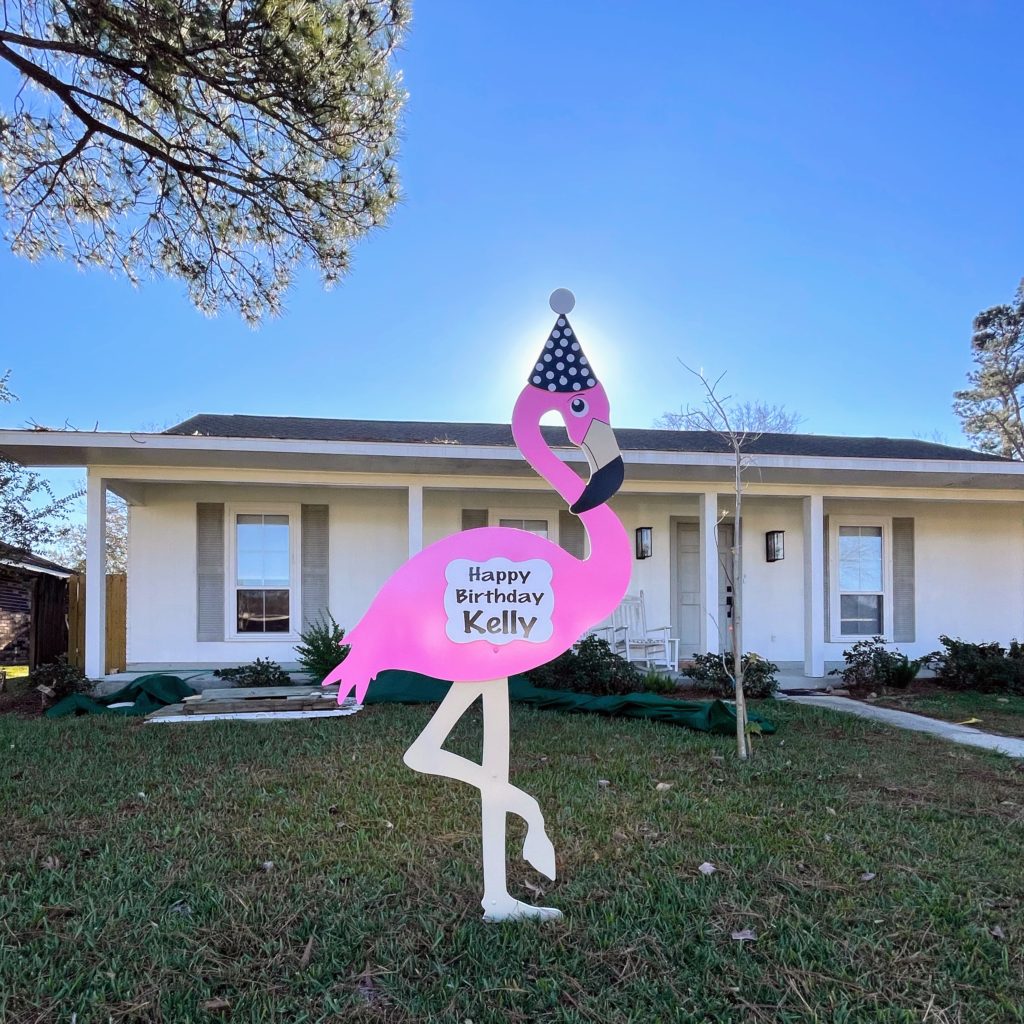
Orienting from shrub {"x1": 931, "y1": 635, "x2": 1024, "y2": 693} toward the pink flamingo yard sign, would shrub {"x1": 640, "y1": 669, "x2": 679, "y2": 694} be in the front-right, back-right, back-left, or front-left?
front-right

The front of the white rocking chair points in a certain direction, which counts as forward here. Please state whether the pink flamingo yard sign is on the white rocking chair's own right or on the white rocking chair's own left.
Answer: on the white rocking chair's own right

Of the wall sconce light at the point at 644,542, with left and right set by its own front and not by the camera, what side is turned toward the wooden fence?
right

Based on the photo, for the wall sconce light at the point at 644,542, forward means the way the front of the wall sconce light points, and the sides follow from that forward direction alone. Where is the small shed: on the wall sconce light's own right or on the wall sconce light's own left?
on the wall sconce light's own right

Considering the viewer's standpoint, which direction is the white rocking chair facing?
facing the viewer and to the right of the viewer

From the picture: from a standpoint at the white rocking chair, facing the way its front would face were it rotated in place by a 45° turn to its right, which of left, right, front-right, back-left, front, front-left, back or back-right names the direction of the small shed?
right

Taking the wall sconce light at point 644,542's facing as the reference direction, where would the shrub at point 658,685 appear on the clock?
The shrub is roughly at 12 o'clock from the wall sconce light.

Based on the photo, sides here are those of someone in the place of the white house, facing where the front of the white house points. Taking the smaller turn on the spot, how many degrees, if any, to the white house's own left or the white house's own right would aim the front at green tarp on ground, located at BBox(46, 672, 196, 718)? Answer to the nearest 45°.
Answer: approximately 45° to the white house's own right

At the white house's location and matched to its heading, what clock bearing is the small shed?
The small shed is roughly at 3 o'clock from the white house.

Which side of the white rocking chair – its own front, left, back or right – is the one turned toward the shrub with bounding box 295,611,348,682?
right

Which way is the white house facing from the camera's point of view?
toward the camera

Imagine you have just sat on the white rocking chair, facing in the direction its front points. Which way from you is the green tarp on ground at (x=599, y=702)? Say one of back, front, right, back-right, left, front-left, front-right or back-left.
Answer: front-right
